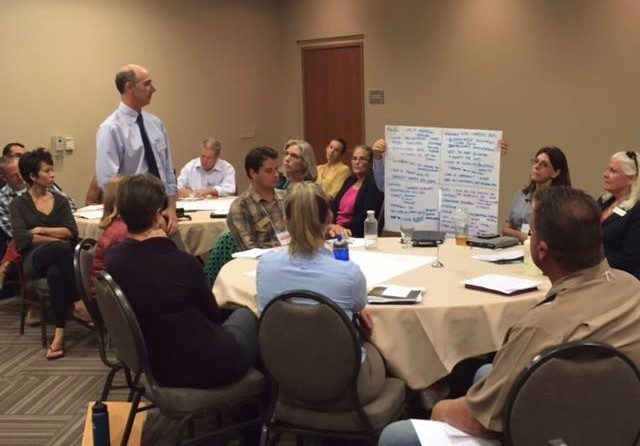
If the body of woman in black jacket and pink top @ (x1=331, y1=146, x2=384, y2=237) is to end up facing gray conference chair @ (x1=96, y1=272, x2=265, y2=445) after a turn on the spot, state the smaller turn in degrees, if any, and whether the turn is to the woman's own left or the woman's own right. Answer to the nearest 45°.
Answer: approximately 45° to the woman's own left

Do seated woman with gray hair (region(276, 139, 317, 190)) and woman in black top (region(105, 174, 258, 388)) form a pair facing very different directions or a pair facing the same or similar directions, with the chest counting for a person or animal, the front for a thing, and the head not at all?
very different directions

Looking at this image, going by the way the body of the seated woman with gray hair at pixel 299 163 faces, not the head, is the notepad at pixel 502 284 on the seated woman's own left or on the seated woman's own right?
on the seated woman's own left

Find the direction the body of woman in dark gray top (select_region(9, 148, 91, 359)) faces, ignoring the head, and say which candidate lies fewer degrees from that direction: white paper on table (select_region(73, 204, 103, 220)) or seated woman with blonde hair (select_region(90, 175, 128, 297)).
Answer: the seated woman with blonde hair

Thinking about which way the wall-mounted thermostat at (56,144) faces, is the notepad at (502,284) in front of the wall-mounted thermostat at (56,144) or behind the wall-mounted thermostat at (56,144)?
in front

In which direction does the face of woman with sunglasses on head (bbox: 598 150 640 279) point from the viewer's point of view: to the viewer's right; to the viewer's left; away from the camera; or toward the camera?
to the viewer's left

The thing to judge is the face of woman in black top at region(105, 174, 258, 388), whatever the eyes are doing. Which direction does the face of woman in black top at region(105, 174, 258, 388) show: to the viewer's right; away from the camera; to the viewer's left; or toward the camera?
away from the camera

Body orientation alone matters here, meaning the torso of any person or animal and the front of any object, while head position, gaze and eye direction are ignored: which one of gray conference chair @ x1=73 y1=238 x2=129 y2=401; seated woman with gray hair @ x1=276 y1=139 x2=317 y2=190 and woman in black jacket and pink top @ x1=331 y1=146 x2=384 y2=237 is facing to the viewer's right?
the gray conference chair

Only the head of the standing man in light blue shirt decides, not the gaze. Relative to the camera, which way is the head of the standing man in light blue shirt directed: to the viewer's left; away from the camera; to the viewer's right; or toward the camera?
to the viewer's right

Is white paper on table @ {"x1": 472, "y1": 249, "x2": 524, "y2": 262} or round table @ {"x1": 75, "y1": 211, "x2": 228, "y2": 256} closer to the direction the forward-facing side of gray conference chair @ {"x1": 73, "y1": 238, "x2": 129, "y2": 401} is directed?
the white paper on table

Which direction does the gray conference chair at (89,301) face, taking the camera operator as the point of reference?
facing to the right of the viewer

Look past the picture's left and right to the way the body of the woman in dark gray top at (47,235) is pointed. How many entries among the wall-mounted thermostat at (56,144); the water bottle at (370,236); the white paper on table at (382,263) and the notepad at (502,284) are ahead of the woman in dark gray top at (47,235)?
3

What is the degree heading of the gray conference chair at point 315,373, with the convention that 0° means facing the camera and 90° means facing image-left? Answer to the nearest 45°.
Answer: approximately 225°

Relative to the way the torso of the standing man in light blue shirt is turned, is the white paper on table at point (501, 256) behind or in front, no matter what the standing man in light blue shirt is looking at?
in front

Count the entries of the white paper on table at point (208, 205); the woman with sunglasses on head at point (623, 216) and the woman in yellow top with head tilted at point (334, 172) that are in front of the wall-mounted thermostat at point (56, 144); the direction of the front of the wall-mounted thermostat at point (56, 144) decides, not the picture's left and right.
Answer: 3

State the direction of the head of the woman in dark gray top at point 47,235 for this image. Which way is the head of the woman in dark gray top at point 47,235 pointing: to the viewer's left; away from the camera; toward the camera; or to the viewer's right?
to the viewer's right
